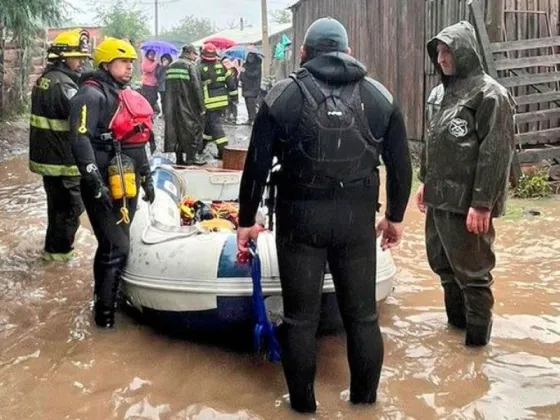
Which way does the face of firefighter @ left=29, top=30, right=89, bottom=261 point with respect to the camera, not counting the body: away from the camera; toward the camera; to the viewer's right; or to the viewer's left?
to the viewer's right

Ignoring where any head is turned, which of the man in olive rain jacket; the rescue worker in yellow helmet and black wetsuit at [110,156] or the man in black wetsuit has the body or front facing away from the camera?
the man in black wetsuit

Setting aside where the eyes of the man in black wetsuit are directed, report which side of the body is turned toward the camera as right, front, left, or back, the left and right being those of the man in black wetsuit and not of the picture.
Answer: back

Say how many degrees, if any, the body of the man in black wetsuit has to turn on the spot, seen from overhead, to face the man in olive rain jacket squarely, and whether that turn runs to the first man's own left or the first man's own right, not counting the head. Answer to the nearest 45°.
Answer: approximately 45° to the first man's own right

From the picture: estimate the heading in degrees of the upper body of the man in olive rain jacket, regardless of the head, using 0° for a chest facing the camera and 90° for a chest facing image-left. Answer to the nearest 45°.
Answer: approximately 45°
